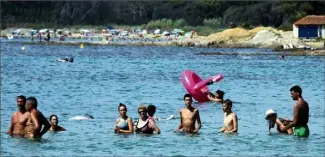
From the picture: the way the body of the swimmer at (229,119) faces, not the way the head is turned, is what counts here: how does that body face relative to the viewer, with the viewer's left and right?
facing the viewer and to the left of the viewer

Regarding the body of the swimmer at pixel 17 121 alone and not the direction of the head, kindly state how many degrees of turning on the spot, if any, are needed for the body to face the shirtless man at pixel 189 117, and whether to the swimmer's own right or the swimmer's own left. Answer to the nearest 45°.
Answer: approximately 45° to the swimmer's own left

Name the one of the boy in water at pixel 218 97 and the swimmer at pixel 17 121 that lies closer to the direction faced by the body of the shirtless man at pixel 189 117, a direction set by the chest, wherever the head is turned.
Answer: the swimmer

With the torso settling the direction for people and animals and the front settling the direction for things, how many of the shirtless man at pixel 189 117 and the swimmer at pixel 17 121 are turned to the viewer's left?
0

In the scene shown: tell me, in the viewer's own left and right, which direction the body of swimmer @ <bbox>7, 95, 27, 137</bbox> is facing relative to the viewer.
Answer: facing the viewer and to the right of the viewer

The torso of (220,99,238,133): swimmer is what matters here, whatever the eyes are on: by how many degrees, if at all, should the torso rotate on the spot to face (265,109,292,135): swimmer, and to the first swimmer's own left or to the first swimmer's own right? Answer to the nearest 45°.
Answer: approximately 135° to the first swimmer's own left

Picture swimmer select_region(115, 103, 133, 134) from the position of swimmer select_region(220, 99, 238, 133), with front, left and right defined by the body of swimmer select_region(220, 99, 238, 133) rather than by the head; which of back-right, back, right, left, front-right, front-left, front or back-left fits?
front-right
